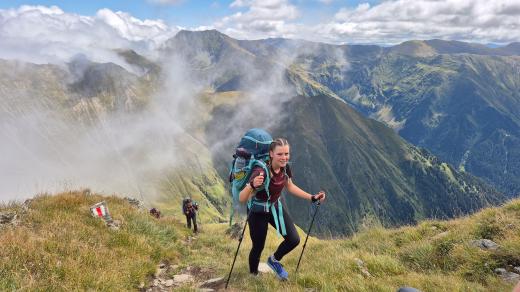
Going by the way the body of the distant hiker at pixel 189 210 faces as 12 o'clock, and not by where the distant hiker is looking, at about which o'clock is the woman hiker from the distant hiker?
The woman hiker is roughly at 12 o'clock from the distant hiker.

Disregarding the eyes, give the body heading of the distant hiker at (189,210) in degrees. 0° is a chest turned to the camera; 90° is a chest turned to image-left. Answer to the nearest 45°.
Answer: approximately 0°

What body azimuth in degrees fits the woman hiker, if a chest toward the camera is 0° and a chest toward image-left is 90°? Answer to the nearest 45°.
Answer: approximately 315°

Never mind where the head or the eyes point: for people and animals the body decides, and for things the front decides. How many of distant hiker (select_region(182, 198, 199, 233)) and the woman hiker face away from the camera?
0

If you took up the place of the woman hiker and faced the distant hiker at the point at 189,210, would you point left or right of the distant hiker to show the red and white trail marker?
left

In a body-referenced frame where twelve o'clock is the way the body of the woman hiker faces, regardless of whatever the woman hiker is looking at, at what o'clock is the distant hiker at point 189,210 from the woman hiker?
The distant hiker is roughly at 7 o'clock from the woman hiker.

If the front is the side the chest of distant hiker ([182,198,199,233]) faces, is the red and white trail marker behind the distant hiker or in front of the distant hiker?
in front
